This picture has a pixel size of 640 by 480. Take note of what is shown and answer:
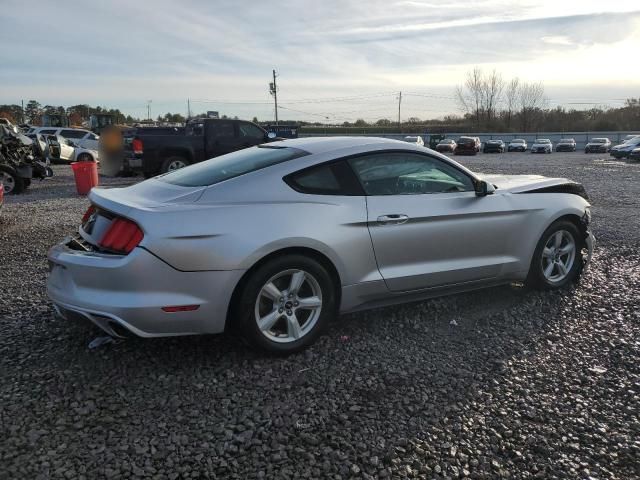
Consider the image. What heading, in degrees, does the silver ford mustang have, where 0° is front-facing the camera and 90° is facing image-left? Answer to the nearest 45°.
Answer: approximately 225°

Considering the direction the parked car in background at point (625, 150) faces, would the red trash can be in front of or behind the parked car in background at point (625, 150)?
in front

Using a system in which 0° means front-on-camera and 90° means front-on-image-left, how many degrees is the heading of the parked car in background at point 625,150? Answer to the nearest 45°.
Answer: approximately 45°

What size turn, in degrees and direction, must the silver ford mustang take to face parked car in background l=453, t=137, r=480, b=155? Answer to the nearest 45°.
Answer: approximately 45° to its left

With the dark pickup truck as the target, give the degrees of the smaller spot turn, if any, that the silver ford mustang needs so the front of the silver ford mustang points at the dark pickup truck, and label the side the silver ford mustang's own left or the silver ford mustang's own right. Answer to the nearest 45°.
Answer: approximately 45° to the silver ford mustang's own left

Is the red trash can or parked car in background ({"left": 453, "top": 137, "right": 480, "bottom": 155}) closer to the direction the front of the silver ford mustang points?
the parked car in background

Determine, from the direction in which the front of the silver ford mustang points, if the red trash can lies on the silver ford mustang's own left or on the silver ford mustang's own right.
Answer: on the silver ford mustang's own left
